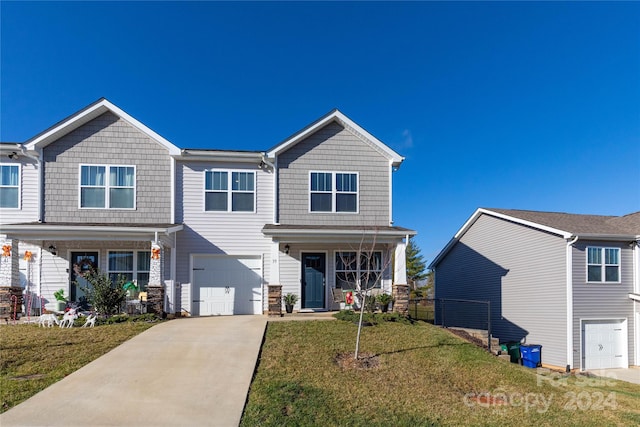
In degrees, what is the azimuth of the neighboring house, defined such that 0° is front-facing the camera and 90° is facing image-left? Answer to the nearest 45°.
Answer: approximately 315°

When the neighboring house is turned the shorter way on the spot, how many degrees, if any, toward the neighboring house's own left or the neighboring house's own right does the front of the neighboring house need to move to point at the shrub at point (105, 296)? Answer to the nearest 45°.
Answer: approximately 90° to the neighboring house's own right

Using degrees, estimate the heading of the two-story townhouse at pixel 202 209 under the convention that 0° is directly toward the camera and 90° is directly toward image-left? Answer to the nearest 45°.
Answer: approximately 0°

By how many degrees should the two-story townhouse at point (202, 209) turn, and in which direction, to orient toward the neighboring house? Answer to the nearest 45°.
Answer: approximately 90° to its left

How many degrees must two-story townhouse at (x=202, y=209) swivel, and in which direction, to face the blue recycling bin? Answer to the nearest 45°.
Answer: approximately 90° to its left

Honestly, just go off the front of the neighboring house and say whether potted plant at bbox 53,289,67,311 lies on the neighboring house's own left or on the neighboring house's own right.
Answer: on the neighboring house's own right

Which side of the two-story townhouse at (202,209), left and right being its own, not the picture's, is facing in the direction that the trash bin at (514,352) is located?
left
